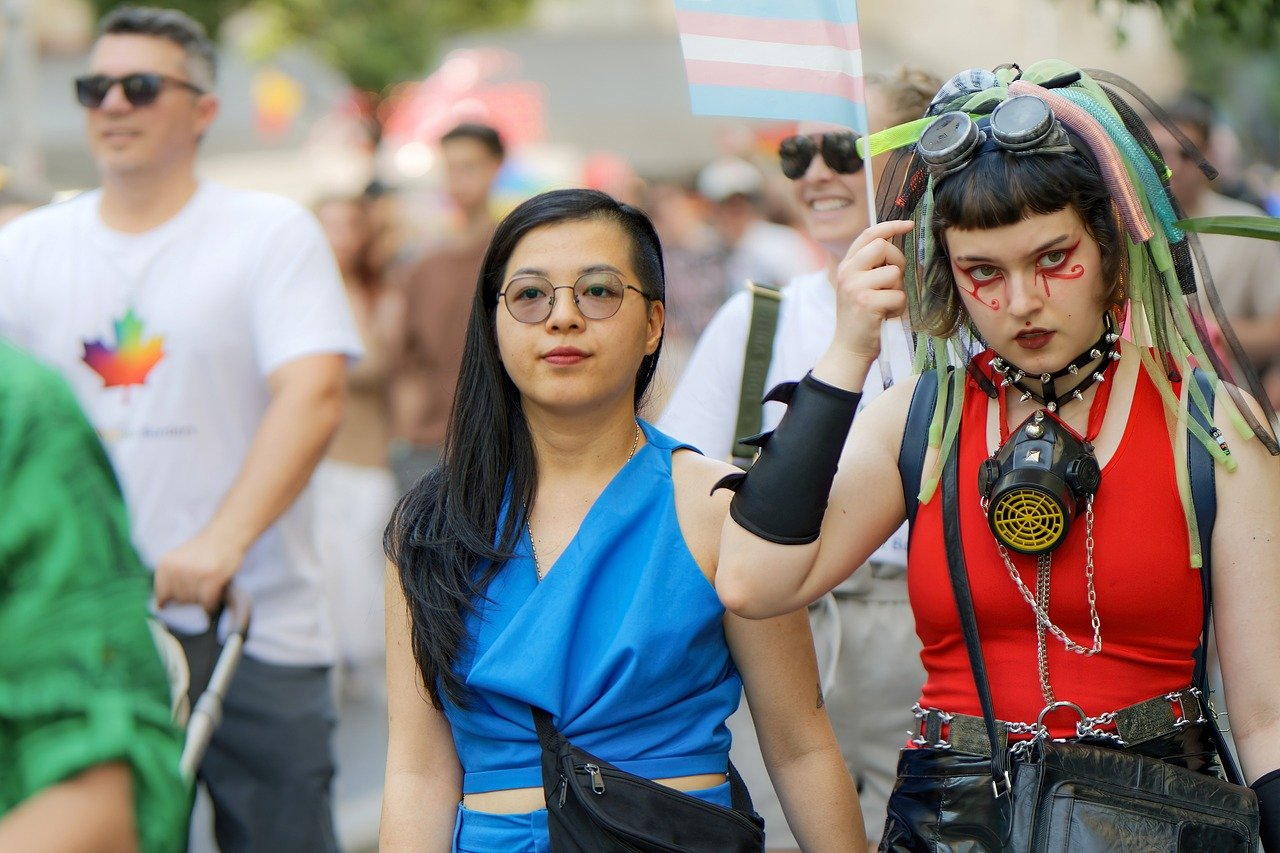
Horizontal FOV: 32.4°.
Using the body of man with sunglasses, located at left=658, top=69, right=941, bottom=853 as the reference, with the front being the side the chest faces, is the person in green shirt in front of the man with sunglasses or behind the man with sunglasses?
in front

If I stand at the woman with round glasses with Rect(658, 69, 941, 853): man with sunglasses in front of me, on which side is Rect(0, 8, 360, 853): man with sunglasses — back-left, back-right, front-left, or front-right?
front-left

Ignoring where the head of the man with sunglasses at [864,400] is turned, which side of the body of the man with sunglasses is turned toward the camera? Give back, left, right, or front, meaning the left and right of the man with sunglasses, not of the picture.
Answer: front

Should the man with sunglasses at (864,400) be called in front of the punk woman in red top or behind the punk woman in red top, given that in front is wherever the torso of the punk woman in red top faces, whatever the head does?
behind

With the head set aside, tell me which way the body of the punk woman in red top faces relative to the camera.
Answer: toward the camera

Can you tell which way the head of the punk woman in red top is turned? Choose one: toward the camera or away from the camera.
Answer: toward the camera

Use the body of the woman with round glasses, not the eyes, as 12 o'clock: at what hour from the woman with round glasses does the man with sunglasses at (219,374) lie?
The man with sunglasses is roughly at 5 o'clock from the woman with round glasses.

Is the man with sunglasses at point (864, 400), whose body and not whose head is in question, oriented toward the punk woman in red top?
yes

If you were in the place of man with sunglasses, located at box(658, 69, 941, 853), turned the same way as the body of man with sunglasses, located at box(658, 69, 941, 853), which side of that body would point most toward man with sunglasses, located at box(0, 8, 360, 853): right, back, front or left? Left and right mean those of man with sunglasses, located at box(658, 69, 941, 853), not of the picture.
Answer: right

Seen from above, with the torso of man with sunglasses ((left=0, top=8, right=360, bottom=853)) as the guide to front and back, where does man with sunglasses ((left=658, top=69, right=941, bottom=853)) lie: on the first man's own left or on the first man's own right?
on the first man's own left

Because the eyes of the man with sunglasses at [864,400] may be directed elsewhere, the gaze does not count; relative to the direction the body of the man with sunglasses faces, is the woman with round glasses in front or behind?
in front

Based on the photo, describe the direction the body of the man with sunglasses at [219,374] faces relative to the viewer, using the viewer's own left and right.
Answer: facing the viewer and to the left of the viewer
